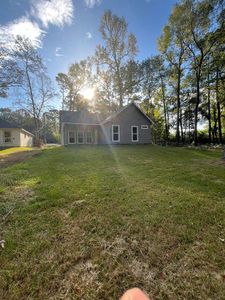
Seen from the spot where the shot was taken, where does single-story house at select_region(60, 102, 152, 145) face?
facing the viewer

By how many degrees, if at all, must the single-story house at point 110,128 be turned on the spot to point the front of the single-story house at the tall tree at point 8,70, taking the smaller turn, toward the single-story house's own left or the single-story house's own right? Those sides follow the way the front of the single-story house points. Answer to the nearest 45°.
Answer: approximately 45° to the single-story house's own right
